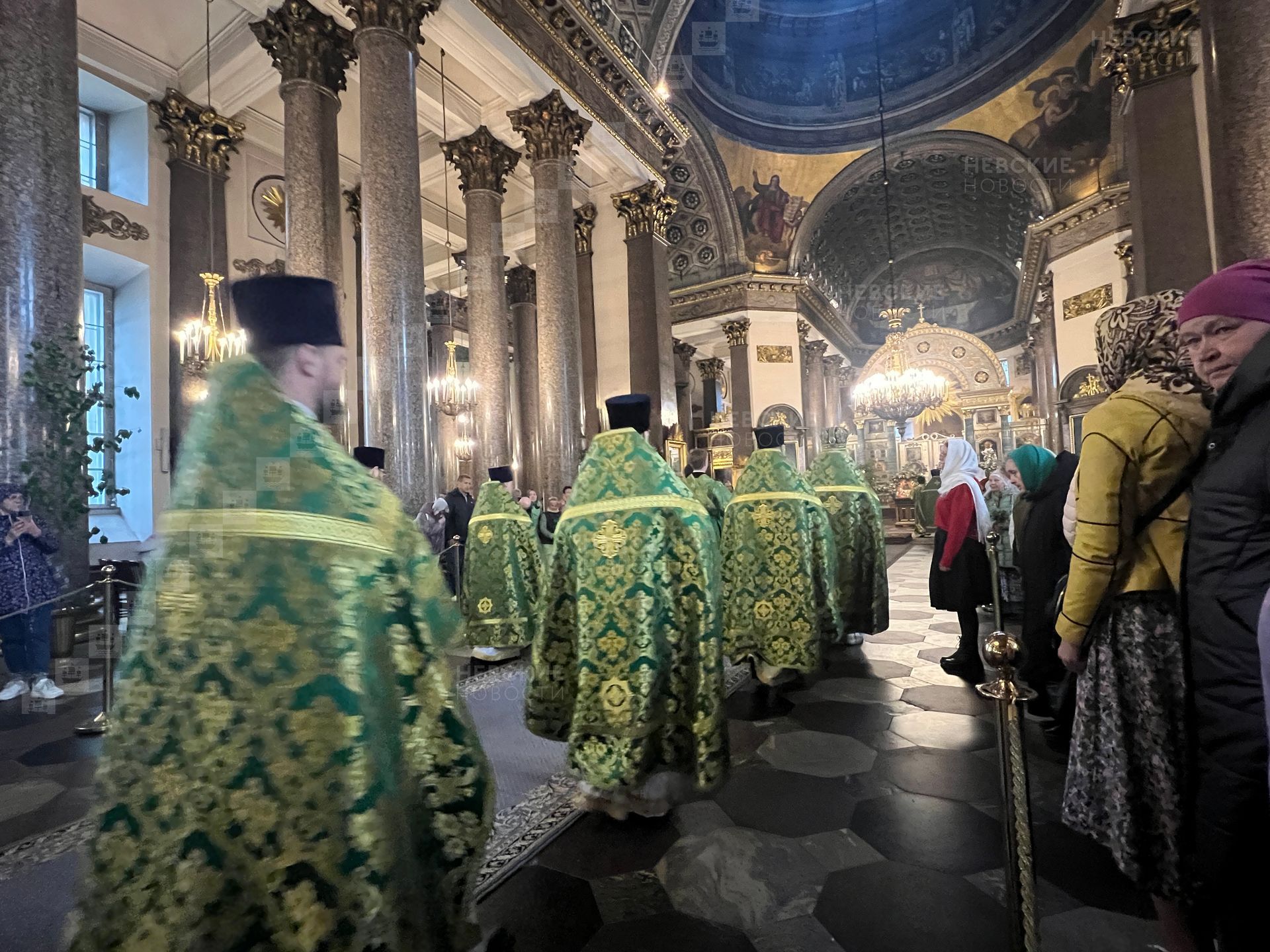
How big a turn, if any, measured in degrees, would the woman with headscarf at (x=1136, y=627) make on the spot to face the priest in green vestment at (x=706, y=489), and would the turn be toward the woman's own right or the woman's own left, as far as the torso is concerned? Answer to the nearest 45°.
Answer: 0° — they already face them

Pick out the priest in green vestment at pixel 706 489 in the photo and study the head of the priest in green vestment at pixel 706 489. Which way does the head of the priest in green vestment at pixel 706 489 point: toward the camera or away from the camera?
away from the camera

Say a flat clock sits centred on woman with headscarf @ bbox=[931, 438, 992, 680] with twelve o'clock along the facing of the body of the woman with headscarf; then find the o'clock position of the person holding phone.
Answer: The person holding phone is roughly at 11 o'clock from the woman with headscarf.

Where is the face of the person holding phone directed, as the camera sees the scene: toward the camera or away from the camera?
toward the camera

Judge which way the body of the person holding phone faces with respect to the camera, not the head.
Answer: toward the camera

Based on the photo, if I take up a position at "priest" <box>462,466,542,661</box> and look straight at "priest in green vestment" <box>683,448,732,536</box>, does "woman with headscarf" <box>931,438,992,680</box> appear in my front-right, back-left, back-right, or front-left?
front-right

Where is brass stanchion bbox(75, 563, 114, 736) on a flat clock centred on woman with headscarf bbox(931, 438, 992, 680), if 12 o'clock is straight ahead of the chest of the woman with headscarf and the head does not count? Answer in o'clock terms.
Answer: The brass stanchion is roughly at 11 o'clock from the woman with headscarf.

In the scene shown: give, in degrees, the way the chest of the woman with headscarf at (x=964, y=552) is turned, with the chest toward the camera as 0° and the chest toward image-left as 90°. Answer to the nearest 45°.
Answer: approximately 90°

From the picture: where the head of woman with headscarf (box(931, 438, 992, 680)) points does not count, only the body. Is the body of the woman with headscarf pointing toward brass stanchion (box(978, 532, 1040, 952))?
no

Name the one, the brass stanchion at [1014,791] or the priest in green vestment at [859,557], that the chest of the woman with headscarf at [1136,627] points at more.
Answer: the priest in green vestment

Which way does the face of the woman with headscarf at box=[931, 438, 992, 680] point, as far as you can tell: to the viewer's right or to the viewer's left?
to the viewer's left

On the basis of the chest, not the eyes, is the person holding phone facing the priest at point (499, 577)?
no

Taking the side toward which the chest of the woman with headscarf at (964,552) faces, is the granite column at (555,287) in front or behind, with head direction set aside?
in front

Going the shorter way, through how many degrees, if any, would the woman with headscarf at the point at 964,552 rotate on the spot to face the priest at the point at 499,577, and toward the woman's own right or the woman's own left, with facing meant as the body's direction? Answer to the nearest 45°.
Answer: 0° — they already face them

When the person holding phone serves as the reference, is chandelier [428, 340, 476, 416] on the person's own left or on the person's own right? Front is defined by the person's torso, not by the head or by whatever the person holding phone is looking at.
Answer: on the person's own left

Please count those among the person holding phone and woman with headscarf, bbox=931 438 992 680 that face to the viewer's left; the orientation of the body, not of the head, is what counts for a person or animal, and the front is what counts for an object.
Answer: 1

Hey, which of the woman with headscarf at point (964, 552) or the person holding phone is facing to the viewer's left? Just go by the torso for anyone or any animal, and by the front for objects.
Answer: the woman with headscarf

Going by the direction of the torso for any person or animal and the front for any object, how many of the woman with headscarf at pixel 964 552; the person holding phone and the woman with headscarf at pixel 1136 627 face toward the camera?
1
